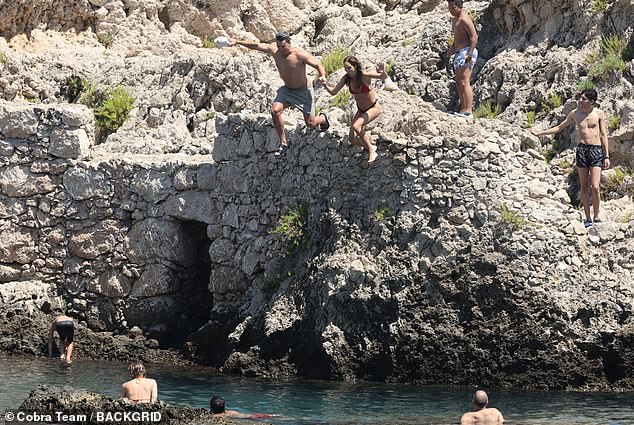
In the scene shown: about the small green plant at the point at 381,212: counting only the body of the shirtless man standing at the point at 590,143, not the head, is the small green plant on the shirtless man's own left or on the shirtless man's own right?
on the shirtless man's own right

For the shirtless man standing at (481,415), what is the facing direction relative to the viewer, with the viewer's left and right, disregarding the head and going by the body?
facing away from the viewer

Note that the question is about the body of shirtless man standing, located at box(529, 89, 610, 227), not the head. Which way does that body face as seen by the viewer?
toward the camera

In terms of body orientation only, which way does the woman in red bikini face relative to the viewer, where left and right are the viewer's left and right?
facing the viewer and to the left of the viewer

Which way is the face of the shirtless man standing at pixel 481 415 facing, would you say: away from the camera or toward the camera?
away from the camera

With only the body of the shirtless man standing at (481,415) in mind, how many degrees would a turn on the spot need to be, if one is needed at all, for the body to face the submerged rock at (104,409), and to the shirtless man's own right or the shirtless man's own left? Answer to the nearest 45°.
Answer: approximately 90° to the shirtless man's own left

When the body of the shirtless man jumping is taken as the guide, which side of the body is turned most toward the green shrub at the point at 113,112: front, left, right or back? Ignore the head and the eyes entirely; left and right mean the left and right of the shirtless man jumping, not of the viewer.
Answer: right
